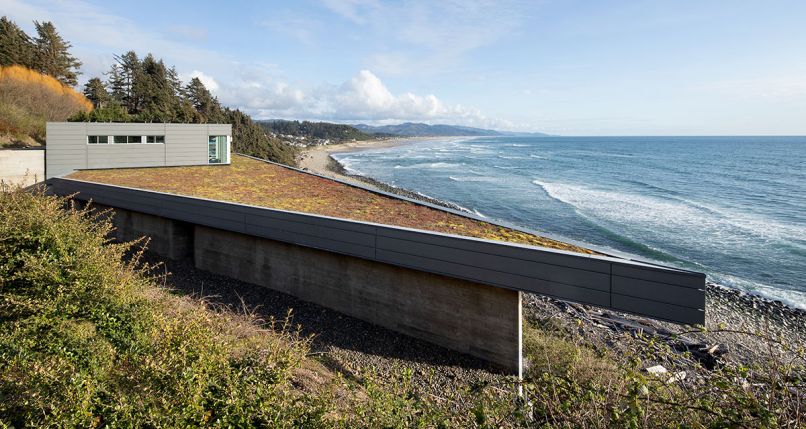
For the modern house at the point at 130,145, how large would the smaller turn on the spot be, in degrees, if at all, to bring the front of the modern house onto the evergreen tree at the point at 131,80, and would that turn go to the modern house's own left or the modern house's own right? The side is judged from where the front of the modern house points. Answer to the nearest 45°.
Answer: approximately 90° to the modern house's own left

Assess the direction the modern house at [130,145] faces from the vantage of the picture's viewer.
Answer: facing to the right of the viewer

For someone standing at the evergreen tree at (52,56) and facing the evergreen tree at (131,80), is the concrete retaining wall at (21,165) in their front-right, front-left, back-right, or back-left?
back-right

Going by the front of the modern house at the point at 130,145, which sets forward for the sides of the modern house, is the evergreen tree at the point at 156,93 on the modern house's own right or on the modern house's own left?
on the modern house's own left

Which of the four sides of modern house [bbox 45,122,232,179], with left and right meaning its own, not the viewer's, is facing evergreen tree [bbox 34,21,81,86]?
back
